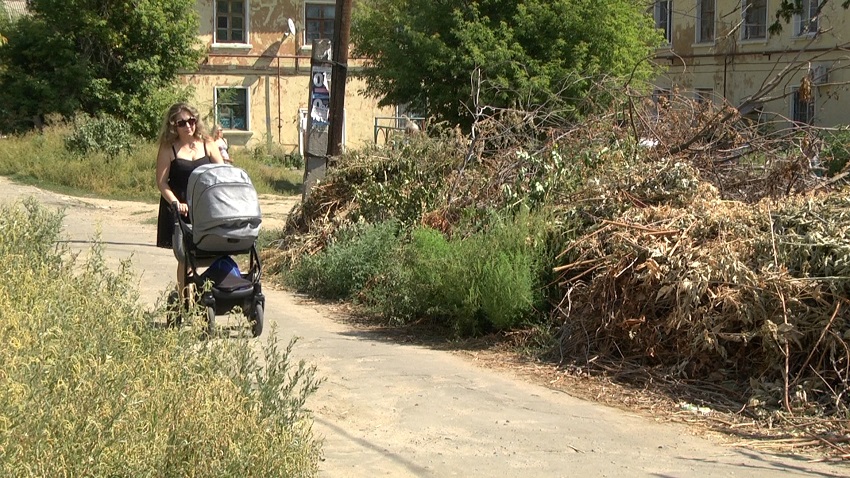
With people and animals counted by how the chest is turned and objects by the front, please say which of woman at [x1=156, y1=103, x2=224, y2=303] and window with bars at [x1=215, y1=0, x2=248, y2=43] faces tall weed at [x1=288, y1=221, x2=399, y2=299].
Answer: the window with bars

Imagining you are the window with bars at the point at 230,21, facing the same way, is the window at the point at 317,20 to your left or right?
on your left

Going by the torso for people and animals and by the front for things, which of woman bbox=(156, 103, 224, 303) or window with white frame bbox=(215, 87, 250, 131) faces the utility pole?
the window with white frame

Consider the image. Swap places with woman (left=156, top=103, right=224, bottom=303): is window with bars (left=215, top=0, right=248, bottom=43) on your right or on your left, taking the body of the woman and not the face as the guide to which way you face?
on your left

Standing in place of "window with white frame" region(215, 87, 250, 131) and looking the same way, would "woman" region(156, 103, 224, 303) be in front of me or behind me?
in front

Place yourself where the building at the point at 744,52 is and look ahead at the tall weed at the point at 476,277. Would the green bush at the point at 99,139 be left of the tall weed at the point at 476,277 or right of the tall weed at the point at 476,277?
right

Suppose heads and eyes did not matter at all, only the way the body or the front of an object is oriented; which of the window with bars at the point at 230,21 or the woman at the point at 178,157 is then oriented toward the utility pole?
the window with bars

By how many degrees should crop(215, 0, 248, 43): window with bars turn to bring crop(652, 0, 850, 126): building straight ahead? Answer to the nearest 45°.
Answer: approximately 90° to its left

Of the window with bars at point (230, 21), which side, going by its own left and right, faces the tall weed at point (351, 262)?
front

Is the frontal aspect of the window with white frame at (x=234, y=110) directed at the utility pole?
yes

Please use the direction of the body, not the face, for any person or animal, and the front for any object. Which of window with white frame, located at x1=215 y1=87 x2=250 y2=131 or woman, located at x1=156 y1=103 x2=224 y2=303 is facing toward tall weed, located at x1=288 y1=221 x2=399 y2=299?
the window with white frame

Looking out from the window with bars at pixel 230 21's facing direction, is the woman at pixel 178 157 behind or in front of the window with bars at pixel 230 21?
in front

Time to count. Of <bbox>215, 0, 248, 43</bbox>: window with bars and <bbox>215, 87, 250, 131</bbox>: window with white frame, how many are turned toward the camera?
2
